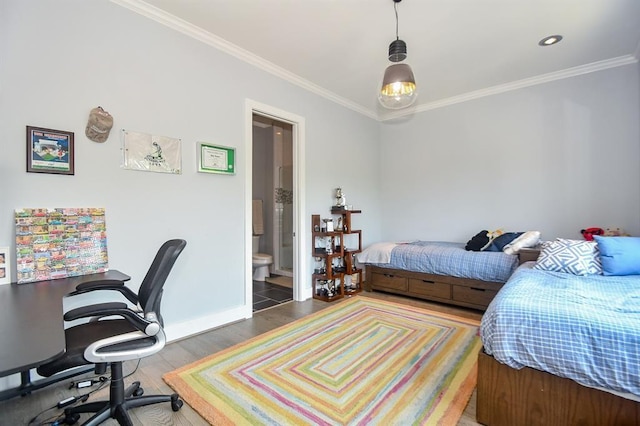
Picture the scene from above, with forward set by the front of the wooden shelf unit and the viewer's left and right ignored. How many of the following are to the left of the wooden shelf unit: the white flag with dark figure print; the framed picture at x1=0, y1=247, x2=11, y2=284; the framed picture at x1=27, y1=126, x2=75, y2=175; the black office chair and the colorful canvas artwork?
0

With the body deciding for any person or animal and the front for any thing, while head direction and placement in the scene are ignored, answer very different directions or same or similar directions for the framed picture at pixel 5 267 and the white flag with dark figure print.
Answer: same or similar directions

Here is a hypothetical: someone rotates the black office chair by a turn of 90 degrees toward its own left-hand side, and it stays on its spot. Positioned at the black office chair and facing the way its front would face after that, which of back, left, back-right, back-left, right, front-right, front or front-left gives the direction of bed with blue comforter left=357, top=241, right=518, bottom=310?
left

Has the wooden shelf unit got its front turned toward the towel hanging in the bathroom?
no

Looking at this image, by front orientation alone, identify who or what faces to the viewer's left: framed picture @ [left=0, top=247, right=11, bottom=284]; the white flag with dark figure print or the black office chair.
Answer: the black office chair

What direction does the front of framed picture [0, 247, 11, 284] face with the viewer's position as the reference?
facing the viewer

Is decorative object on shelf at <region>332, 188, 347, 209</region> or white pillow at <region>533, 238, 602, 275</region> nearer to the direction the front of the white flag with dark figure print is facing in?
the white pillow

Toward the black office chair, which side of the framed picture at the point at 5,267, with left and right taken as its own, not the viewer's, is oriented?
front

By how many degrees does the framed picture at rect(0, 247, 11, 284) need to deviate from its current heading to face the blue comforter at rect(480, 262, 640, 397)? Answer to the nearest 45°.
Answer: approximately 45° to its left

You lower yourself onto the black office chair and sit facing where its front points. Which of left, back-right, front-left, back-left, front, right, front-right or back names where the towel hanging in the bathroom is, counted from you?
back-right

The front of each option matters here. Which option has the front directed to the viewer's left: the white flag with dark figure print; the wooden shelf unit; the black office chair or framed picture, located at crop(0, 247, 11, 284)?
the black office chair

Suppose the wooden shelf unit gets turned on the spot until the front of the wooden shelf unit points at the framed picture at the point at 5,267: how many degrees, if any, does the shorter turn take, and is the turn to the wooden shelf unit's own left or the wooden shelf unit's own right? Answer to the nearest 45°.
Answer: approximately 90° to the wooden shelf unit's own right

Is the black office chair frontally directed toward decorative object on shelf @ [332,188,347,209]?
no

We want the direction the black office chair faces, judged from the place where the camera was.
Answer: facing to the left of the viewer
